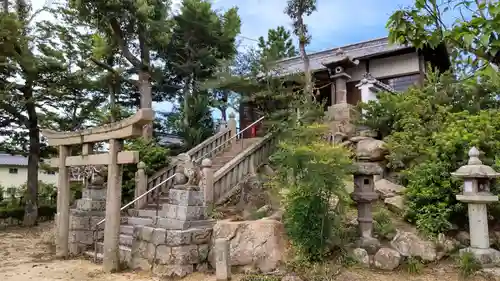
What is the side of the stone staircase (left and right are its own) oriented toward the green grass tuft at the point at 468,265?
left

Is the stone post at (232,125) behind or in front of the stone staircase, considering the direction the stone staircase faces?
behind

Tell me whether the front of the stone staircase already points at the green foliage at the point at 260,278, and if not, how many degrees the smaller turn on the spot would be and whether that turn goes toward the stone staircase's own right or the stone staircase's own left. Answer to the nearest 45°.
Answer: approximately 90° to the stone staircase's own left

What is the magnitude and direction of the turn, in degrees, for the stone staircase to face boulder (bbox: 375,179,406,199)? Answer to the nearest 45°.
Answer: approximately 135° to its left

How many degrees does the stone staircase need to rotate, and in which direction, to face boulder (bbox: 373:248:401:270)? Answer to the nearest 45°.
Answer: approximately 90° to its left

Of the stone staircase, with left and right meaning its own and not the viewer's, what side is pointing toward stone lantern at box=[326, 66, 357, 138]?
back

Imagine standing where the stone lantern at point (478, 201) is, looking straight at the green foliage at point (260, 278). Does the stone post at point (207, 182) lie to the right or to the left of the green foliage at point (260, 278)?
right

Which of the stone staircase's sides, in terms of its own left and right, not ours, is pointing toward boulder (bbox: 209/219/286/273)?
left

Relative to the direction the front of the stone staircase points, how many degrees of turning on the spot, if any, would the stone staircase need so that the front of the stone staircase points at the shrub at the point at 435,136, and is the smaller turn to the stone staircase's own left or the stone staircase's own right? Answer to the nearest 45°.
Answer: approximately 135° to the stone staircase's own left

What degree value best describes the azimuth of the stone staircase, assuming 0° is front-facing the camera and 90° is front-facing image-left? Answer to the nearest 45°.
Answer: approximately 45°

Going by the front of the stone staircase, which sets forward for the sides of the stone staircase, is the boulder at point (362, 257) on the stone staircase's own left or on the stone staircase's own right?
on the stone staircase's own left
